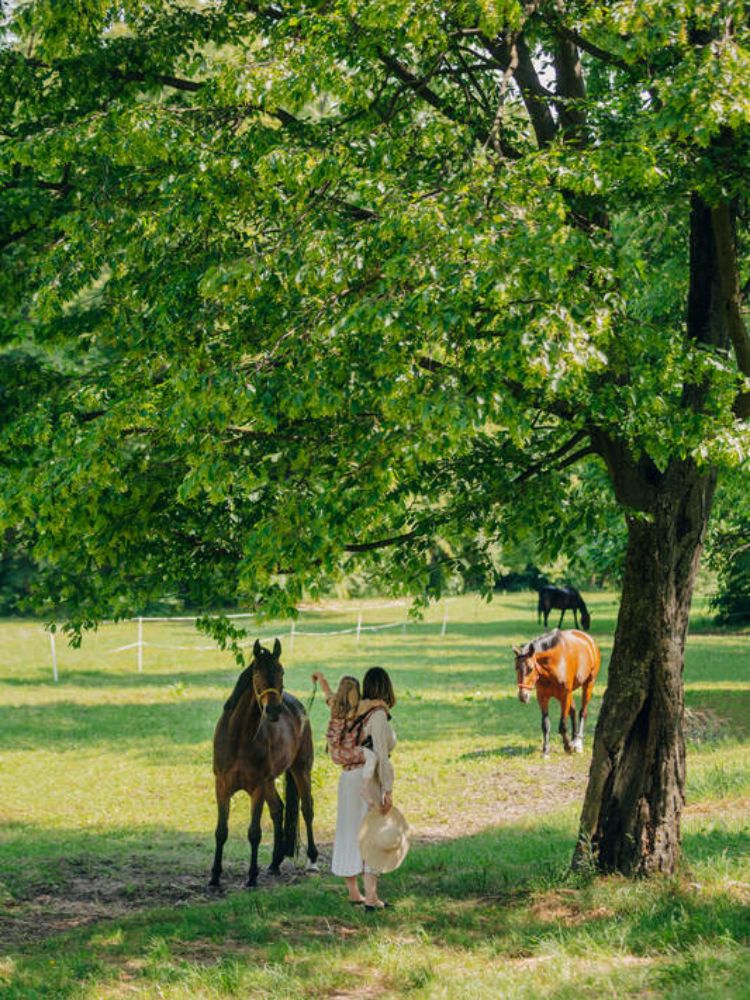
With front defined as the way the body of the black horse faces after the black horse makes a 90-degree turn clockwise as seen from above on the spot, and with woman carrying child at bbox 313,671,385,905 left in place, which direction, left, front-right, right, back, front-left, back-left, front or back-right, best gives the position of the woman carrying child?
front

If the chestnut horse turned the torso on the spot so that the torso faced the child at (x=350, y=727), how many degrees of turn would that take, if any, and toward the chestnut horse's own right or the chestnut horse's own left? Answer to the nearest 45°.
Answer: approximately 45° to the chestnut horse's own left

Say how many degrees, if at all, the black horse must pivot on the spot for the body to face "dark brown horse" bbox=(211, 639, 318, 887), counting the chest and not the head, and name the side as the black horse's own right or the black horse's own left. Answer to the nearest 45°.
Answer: approximately 90° to the black horse's own right

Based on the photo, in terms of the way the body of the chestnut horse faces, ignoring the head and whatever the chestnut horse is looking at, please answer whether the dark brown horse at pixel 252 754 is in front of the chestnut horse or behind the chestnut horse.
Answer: in front

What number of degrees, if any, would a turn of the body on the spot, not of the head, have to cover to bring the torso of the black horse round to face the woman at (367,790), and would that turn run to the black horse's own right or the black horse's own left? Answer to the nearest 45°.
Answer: approximately 90° to the black horse's own right

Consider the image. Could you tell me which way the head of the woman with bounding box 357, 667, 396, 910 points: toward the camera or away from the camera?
away from the camera

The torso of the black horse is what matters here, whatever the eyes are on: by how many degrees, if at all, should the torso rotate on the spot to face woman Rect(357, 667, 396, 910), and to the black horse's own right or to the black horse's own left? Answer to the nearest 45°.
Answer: approximately 90° to the black horse's own right

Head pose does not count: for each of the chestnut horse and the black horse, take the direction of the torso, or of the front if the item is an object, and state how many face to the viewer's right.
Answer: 1

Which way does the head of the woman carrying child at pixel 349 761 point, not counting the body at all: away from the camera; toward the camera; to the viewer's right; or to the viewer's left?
away from the camera

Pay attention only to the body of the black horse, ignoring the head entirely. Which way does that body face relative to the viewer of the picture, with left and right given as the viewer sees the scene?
facing to the right of the viewer

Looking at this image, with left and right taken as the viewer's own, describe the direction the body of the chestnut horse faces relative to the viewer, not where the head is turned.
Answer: facing the viewer and to the left of the viewer

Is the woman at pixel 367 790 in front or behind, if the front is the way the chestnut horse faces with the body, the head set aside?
in front

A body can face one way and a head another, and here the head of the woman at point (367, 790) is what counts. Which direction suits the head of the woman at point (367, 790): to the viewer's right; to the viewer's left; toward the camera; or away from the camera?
away from the camera

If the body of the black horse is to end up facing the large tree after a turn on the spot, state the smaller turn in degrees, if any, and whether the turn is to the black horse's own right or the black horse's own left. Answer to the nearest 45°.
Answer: approximately 90° to the black horse's own right

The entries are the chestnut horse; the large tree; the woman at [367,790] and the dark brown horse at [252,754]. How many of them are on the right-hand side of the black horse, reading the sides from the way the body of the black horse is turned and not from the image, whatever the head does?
4

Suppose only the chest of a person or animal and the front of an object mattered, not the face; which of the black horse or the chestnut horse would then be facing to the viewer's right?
the black horse

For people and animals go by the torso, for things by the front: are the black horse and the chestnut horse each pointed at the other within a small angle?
no

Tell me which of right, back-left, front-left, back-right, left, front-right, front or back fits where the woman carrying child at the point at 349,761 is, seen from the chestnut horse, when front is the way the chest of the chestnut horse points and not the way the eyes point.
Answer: front-left

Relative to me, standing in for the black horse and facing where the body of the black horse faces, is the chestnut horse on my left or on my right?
on my right
